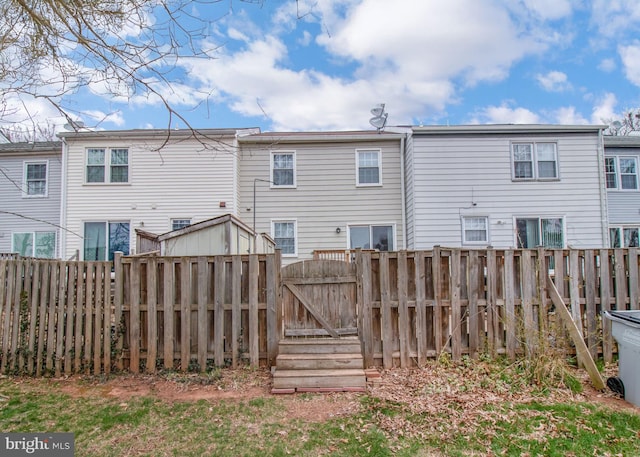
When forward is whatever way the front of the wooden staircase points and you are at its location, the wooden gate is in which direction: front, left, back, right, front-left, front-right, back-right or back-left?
back

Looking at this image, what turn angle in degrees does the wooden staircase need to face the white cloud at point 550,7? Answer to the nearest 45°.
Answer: approximately 135° to its left

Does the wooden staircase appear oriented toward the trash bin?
no

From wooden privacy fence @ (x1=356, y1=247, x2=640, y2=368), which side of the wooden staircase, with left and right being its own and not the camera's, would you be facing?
left

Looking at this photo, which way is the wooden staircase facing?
toward the camera

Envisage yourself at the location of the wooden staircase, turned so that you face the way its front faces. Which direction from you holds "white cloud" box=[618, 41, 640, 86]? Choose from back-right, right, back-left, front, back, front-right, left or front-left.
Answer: back-left

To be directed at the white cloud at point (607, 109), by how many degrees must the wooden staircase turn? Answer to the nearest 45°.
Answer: approximately 135° to its left

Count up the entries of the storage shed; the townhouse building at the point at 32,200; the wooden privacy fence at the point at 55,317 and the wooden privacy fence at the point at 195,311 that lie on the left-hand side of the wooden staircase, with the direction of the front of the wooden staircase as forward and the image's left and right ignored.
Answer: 0

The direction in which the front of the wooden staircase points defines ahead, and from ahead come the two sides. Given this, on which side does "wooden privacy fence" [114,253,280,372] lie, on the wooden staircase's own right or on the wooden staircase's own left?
on the wooden staircase's own right

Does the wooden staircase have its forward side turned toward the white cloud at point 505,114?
no

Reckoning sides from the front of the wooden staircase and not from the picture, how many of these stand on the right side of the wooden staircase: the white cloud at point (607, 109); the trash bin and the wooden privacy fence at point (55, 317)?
1

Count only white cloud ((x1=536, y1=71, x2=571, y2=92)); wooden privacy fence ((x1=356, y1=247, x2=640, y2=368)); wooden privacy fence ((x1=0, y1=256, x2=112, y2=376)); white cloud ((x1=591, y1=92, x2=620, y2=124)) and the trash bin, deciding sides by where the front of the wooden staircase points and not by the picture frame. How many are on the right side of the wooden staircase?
1
